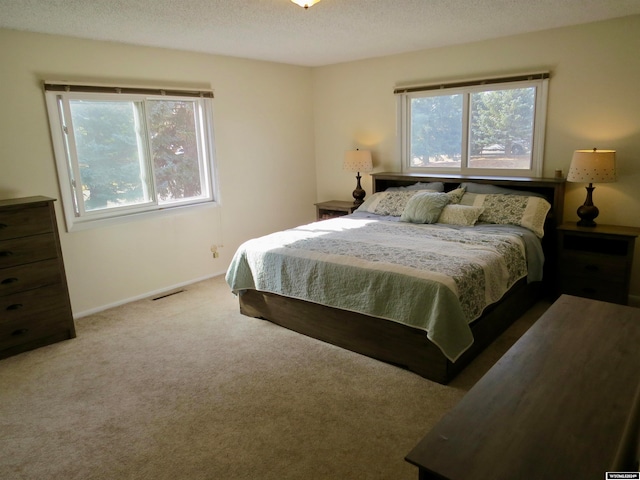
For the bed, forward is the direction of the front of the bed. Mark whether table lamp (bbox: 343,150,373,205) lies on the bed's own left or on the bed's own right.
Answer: on the bed's own right

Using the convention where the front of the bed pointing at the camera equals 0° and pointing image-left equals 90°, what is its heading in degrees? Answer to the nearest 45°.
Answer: approximately 45°

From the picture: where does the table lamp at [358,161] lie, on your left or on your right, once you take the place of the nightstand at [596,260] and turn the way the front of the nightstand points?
on your right

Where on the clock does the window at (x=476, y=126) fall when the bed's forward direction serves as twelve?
The window is roughly at 5 o'clock from the bed.

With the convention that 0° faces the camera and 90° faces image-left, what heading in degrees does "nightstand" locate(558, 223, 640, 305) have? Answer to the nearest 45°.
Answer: approximately 45°

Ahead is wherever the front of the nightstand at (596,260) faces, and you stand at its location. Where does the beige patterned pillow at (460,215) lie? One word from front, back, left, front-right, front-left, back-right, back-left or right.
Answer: front-right

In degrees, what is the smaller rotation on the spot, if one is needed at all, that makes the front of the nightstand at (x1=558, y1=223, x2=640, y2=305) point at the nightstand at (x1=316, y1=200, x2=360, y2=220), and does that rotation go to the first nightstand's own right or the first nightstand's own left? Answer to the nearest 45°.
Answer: approximately 45° to the first nightstand's own right

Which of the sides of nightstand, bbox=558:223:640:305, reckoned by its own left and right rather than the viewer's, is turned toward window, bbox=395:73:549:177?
right

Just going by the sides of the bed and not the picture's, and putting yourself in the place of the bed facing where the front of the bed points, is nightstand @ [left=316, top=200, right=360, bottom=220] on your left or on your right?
on your right

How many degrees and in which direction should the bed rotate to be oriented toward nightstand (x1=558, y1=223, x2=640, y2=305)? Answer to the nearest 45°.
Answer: approximately 180°
